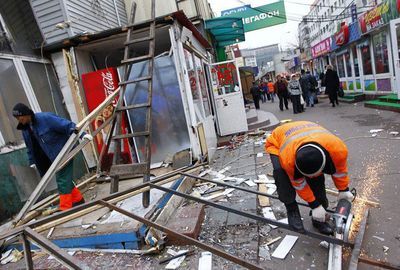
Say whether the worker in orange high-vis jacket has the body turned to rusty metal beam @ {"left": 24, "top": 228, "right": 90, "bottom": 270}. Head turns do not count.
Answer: no

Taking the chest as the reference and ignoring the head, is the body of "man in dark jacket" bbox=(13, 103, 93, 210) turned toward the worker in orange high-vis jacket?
no

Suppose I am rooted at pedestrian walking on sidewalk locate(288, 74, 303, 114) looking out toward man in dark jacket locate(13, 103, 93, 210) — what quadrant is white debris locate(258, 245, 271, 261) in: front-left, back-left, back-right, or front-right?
front-left

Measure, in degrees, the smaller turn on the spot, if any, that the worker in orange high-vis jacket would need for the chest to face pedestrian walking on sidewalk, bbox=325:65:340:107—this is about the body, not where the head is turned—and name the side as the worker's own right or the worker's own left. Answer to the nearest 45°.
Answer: approximately 135° to the worker's own left

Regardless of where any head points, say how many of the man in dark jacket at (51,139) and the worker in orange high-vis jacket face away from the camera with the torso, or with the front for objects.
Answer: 0

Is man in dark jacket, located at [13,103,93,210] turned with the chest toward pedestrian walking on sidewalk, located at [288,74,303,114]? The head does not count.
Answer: no

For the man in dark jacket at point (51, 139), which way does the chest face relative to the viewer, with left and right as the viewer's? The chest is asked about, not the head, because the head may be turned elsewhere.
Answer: facing the viewer and to the left of the viewer

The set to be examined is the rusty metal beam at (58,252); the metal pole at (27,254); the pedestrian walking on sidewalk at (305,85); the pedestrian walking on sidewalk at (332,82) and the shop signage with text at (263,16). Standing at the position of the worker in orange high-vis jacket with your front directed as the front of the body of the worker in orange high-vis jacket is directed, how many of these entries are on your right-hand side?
2

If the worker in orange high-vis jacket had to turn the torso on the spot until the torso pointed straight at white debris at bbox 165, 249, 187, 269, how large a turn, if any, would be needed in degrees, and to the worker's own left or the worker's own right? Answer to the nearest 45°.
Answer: approximately 135° to the worker's own right

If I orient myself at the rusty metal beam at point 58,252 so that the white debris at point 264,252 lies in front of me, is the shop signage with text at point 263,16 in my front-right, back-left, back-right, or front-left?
front-left

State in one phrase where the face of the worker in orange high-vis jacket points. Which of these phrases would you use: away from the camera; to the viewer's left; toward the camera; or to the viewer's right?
toward the camera

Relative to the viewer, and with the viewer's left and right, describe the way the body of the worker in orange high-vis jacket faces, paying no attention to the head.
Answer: facing the viewer and to the right of the viewer

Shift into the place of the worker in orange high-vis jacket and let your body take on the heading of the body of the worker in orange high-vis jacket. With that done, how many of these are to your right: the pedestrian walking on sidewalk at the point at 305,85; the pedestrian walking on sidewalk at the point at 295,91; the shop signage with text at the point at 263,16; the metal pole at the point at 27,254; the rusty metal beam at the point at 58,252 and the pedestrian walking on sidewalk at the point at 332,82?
2
